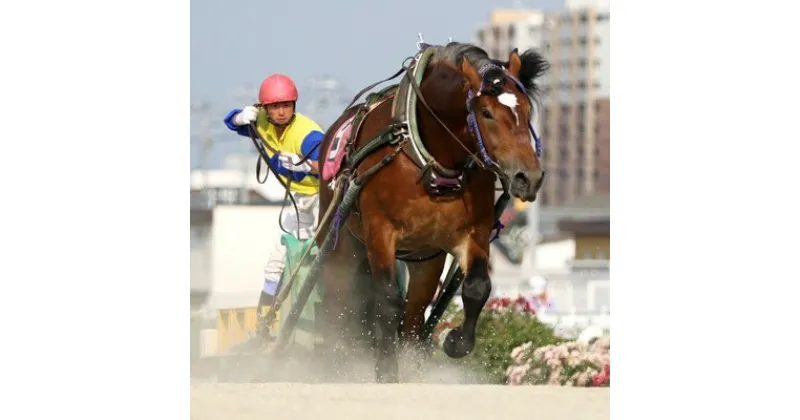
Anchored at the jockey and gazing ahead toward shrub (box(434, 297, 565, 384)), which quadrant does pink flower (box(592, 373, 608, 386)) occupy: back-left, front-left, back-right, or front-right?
front-right

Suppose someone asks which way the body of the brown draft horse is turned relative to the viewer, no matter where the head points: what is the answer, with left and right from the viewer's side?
facing the viewer and to the right of the viewer

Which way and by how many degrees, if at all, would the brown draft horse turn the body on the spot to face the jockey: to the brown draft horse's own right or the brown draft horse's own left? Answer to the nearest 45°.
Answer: approximately 180°
